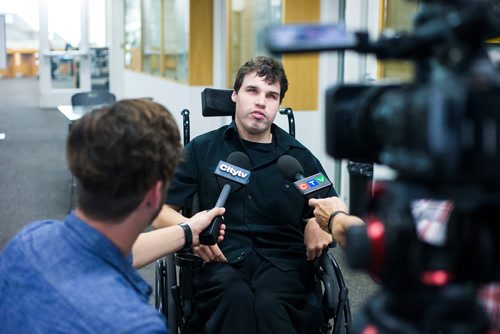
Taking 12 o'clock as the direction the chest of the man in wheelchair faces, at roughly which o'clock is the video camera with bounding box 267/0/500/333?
The video camera is roughly at 12 o'clock from the man in wheelchair.

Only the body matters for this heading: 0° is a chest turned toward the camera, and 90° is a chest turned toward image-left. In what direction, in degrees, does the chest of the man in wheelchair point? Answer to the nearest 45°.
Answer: approximately 0°
